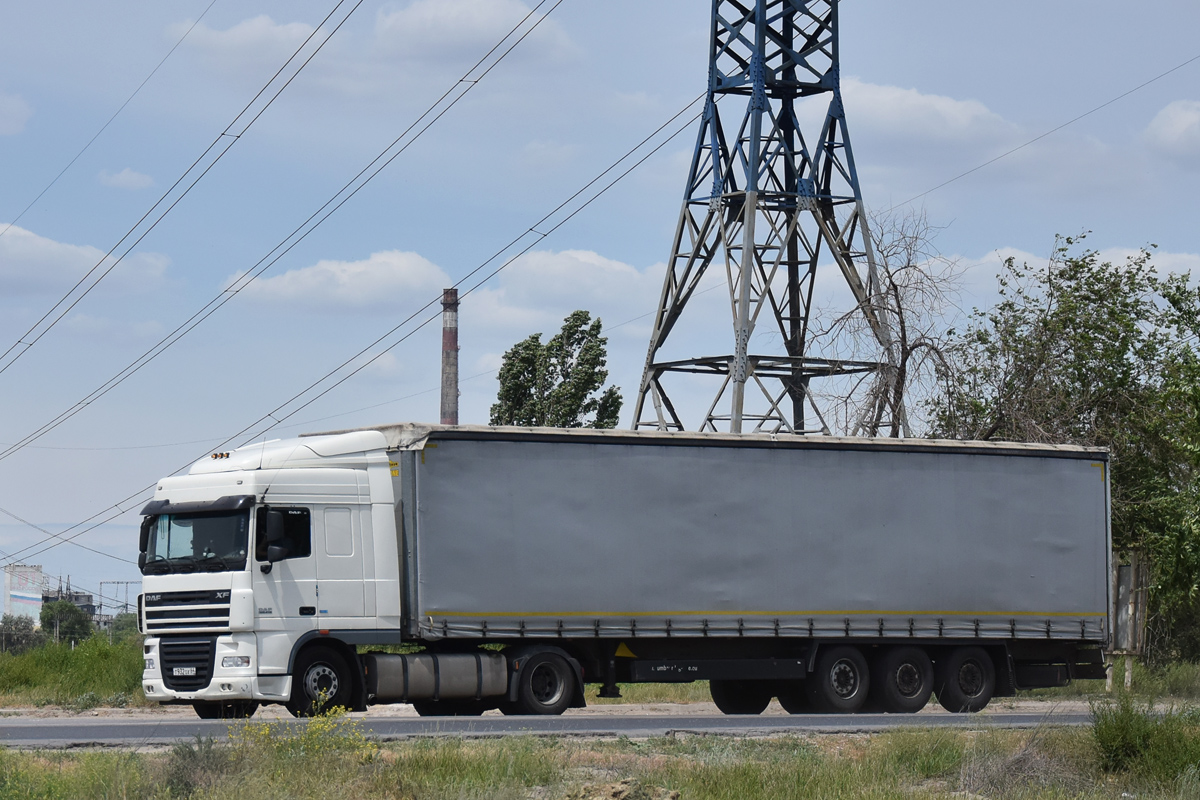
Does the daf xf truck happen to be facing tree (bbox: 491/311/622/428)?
no

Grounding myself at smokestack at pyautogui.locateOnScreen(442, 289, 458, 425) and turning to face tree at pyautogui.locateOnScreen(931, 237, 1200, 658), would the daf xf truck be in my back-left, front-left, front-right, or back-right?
front-right

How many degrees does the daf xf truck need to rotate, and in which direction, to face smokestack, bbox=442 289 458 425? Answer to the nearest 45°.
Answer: approximately 135° to its right

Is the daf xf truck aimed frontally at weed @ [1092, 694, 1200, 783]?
no

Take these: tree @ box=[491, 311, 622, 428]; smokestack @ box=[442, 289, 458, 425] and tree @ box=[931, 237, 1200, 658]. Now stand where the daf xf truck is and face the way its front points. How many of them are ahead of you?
0

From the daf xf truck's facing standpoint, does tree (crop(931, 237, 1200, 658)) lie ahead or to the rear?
to the rear

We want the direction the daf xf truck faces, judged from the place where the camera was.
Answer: facing the viewer and to the left of the viewer
